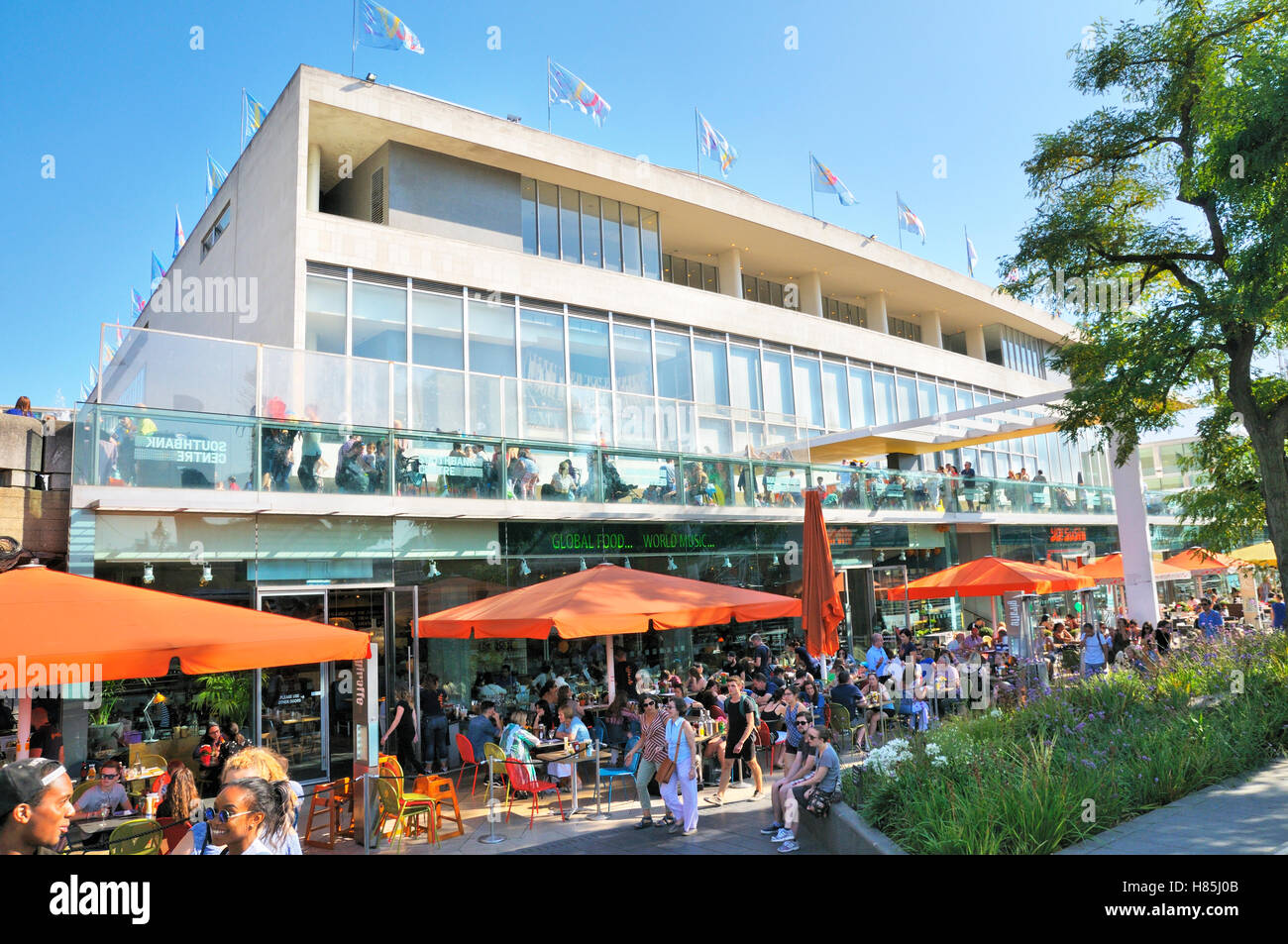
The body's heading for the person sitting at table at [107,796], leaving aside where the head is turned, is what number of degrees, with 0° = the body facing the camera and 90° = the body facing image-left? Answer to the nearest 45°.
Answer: approximately 0°

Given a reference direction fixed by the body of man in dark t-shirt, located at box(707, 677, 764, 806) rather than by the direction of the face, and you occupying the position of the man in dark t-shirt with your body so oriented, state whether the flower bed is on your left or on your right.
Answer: on your left

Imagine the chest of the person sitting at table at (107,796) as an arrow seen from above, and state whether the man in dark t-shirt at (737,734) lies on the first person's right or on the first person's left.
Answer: on the first person's left
